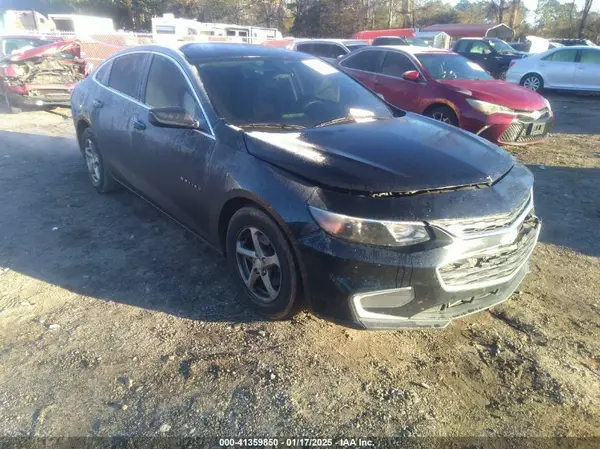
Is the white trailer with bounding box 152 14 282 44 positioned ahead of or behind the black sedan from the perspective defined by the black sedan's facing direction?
behind

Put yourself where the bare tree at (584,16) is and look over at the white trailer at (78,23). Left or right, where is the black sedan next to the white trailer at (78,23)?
left

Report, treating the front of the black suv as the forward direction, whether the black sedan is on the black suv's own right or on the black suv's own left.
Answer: on the black suv's own right

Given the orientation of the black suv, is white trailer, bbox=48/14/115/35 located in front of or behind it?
behind

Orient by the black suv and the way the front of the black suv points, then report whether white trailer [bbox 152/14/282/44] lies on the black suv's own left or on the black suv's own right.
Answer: on the black suv's own right

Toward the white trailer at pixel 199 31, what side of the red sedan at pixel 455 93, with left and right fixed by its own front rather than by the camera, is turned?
back

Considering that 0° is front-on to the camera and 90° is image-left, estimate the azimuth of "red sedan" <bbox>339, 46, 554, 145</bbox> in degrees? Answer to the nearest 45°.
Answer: approximately 315°
